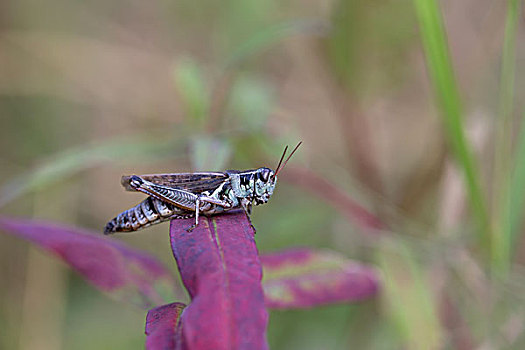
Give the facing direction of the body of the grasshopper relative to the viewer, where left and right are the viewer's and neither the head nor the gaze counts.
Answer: facing to the right of the viewer

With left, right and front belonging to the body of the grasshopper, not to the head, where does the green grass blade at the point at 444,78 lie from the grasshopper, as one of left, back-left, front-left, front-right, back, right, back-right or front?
front
